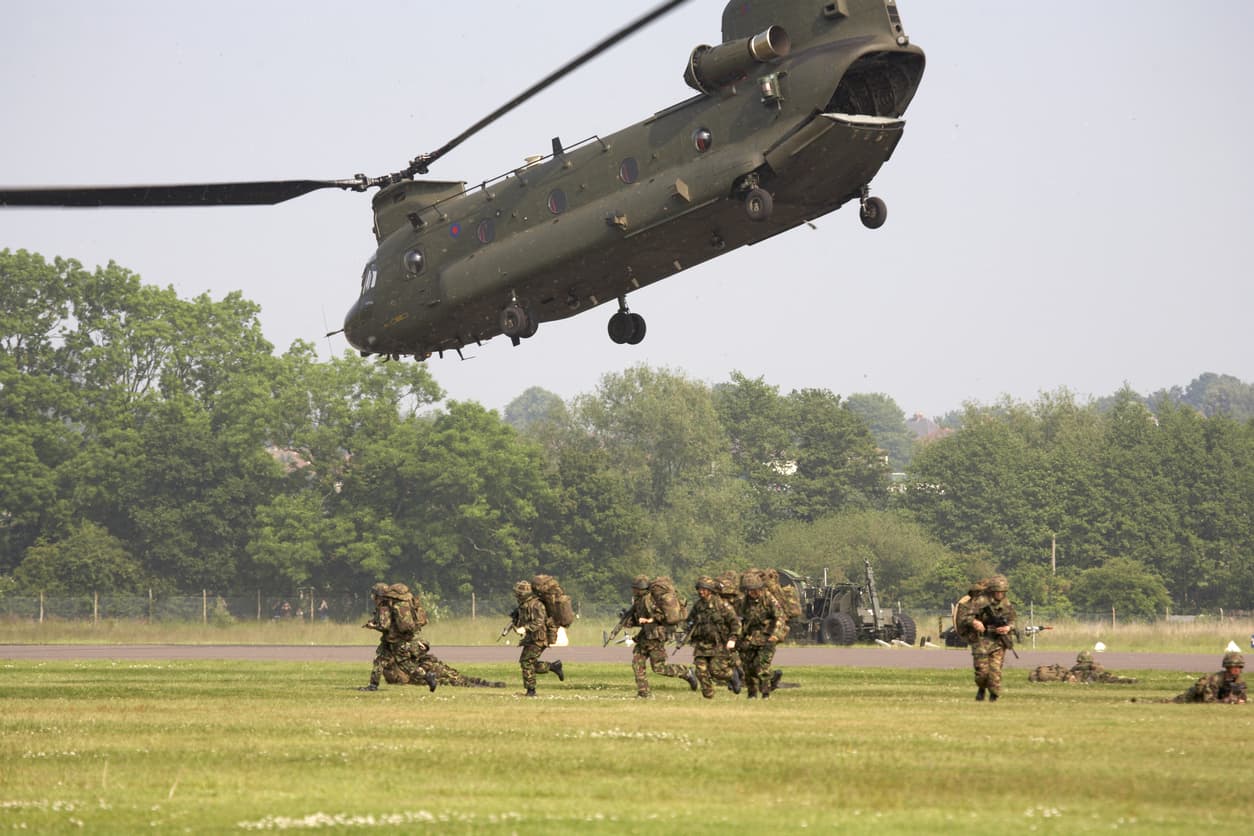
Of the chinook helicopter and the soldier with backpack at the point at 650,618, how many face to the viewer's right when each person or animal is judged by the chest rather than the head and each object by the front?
0

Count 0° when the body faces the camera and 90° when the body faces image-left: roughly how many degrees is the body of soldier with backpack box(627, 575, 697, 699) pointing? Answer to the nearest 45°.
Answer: approximately 45°

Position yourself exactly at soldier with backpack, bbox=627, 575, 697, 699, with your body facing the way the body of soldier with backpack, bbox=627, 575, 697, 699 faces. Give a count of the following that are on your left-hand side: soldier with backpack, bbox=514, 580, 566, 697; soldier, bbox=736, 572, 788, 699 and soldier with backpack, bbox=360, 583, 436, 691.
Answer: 1

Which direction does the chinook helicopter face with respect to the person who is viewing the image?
facing away from the viewer and to the left of the viewer

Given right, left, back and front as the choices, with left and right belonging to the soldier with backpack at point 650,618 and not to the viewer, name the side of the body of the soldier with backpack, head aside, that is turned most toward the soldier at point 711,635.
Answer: back
